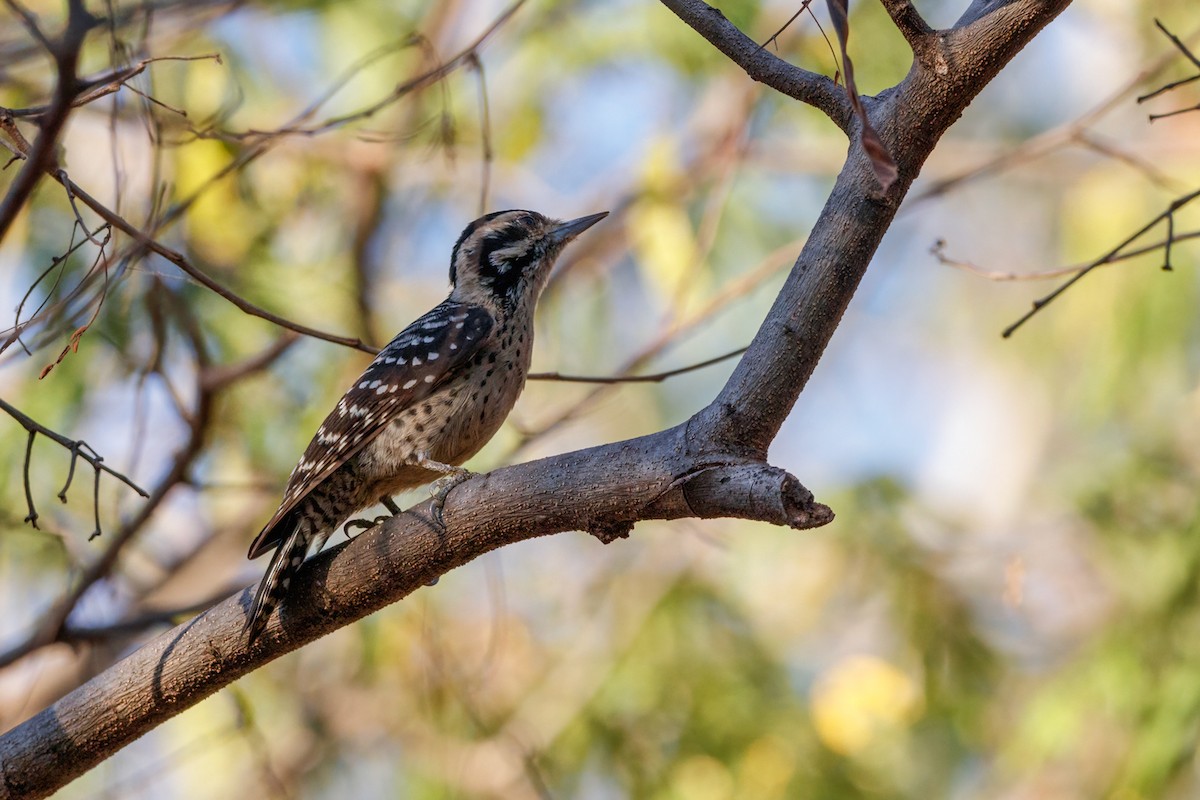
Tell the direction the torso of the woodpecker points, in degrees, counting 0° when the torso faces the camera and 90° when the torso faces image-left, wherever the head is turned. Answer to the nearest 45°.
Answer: approximately 270°

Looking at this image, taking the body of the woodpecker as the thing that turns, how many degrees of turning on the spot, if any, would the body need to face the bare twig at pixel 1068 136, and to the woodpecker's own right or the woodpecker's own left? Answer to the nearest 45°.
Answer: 0° — it already faces it

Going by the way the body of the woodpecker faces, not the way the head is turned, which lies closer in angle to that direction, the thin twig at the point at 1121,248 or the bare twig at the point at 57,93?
the thin twig

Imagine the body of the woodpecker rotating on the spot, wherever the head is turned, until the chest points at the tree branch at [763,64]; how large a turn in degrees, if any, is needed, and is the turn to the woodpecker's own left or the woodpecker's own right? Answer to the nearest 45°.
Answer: approximately 45° to the woodpecker's own right
